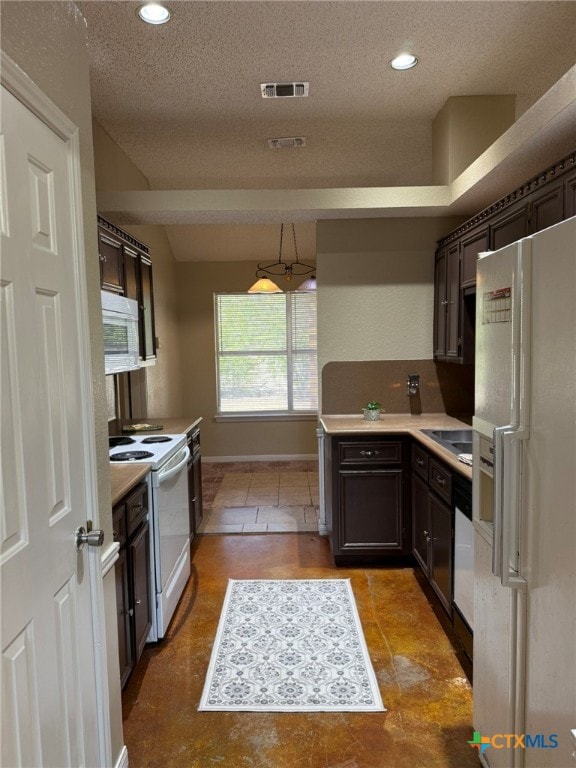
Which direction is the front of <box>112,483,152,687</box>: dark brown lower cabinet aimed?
to the viewer's right

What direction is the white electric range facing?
to the viewer's right

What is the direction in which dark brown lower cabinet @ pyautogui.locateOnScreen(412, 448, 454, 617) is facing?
to the viewer's left

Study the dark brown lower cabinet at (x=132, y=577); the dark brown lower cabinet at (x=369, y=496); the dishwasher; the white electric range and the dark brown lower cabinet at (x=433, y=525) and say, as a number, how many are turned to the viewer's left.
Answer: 2

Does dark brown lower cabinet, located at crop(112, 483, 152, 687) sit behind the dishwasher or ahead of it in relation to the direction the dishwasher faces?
ahead

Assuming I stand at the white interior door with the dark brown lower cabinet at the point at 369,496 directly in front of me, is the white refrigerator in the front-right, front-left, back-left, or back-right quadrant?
front-right

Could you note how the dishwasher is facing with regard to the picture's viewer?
facing to the left of the viewer

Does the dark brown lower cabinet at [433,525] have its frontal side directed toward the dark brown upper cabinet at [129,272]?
yes

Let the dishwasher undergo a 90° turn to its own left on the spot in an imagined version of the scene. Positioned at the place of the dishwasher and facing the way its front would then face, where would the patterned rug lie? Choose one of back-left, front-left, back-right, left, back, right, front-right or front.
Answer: right

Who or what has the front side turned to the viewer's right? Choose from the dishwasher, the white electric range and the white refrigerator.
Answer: the white electric range

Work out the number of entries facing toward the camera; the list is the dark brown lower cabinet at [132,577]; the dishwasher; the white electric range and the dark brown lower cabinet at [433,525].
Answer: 0

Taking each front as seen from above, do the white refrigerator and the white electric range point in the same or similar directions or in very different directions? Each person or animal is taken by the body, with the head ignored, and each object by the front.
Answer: very different directions

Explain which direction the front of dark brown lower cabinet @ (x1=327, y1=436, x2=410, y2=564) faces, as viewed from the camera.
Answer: facing the viewer
